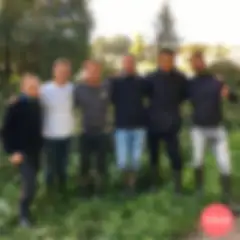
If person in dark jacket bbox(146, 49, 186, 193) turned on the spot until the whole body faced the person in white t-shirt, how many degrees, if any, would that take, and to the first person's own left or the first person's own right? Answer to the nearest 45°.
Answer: approximately 90° to the first person's own right

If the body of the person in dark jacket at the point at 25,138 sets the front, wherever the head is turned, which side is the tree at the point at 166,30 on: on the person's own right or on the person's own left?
on the person's own left

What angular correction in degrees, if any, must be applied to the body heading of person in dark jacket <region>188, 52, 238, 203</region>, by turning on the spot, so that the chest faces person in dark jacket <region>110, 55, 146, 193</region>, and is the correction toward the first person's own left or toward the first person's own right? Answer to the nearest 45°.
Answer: approximately 90° to the first person's own right

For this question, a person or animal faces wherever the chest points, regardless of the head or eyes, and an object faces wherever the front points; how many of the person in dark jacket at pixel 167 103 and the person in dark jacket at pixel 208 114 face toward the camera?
2
